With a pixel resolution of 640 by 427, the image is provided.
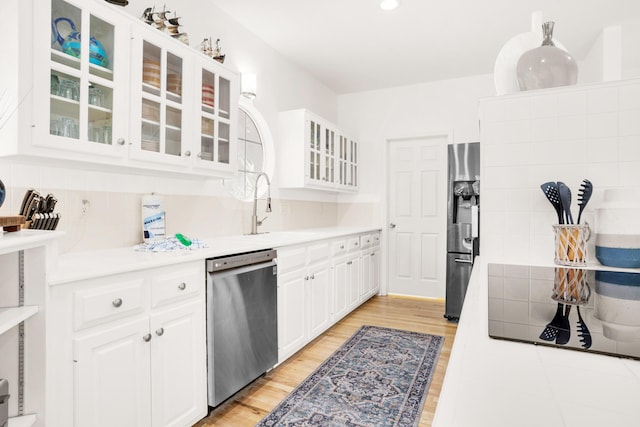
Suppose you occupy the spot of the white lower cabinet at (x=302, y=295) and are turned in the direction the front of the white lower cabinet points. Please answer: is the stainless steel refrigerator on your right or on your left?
on your left

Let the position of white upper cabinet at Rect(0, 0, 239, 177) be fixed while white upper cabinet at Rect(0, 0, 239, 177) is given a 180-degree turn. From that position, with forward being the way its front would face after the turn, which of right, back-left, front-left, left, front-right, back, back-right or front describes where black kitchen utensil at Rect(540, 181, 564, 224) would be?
back

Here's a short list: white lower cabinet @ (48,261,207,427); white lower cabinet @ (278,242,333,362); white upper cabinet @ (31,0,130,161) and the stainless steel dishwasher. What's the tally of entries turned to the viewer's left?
0

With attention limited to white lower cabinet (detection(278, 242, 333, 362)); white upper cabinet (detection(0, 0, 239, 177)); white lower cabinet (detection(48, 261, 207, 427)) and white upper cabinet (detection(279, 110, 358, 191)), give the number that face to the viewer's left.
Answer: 0

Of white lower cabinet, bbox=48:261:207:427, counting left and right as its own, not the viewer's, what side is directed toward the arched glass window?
left

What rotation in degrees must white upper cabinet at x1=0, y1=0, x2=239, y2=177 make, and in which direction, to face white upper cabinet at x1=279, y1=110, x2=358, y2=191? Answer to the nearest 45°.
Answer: approximately 90° to its left

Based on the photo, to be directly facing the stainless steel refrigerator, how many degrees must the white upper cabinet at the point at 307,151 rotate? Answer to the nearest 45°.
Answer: approximately 45° to its left

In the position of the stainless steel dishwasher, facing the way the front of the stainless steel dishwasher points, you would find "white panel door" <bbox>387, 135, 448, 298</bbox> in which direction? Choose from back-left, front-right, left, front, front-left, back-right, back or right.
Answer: left

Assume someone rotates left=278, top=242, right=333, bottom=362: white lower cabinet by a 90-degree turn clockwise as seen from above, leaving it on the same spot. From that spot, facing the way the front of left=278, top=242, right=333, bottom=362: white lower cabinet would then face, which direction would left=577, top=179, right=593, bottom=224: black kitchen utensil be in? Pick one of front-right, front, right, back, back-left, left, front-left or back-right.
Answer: left

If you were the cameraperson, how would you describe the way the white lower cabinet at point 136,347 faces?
facing the viewer and to the right of the viewer

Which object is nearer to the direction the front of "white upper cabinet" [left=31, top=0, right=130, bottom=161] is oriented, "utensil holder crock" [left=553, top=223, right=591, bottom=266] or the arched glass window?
the utensil holder crock

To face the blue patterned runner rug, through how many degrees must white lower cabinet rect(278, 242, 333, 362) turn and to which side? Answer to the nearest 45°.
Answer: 0° — it already faces it

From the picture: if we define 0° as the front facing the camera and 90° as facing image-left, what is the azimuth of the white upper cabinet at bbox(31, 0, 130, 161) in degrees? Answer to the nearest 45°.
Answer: approximately 315°

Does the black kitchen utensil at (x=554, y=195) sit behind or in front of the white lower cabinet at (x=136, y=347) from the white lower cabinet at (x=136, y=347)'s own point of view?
in front

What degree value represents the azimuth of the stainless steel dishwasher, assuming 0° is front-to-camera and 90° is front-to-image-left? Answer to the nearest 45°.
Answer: approximately 315°
